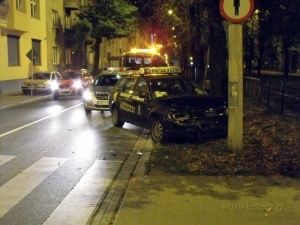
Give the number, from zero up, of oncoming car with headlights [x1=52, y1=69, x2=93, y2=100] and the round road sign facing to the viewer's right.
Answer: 0

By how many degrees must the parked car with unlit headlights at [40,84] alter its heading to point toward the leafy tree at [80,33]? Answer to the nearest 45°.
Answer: approximately 135° to its right

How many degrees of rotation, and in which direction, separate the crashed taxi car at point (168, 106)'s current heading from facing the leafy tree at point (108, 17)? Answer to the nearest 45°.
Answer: approximately 135° to its left

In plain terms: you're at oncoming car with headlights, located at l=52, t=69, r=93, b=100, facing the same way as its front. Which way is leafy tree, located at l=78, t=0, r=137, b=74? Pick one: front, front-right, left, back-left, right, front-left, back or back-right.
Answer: back-right

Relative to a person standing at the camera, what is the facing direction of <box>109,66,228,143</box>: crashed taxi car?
facing the viewer and to the right of the viewer

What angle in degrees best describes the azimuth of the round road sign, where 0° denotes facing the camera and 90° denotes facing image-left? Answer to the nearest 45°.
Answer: approximately 0°

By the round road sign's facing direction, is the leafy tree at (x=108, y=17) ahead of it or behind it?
behind

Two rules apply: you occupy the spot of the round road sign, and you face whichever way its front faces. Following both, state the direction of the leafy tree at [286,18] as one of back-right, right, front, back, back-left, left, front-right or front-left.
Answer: back

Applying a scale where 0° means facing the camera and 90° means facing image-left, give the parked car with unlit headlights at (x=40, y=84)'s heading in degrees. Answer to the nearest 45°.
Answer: approximately 45°

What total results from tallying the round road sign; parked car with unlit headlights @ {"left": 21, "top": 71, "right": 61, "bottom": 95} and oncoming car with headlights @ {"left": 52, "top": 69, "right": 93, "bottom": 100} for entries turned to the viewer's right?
0

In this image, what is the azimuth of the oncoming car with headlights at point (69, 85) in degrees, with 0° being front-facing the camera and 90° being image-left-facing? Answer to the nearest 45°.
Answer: approximately 45°

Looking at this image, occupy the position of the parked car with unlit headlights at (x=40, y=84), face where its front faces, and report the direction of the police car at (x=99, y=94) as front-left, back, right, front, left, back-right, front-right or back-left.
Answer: front-left

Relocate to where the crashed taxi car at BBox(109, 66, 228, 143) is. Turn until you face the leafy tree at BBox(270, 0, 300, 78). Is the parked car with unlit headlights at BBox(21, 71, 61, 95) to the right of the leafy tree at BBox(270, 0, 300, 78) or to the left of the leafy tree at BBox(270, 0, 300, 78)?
left

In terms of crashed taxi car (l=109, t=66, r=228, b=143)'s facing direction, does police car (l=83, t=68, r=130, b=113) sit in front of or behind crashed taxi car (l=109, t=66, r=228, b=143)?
behind

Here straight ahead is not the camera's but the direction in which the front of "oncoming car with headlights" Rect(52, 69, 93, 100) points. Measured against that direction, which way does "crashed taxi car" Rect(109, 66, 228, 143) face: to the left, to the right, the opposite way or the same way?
to the left
